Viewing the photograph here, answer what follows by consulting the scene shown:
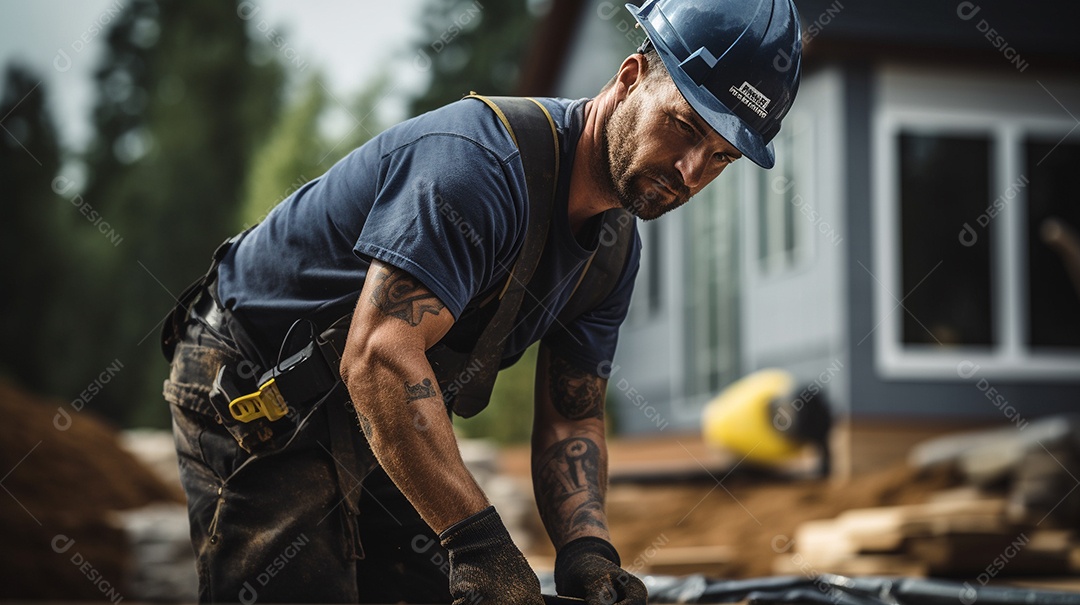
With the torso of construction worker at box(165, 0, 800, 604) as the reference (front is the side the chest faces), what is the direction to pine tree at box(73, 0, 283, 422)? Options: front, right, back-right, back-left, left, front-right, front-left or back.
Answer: back-left

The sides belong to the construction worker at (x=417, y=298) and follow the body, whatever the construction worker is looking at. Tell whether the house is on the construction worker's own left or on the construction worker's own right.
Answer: on the construction worker's own left

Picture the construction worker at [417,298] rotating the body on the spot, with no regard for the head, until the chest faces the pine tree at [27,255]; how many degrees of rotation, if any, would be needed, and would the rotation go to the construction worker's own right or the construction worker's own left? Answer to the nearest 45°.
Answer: approximately 135° to the construction worker's own left

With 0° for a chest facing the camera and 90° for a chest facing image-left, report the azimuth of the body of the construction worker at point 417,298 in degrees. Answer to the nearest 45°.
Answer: approximately 315°
